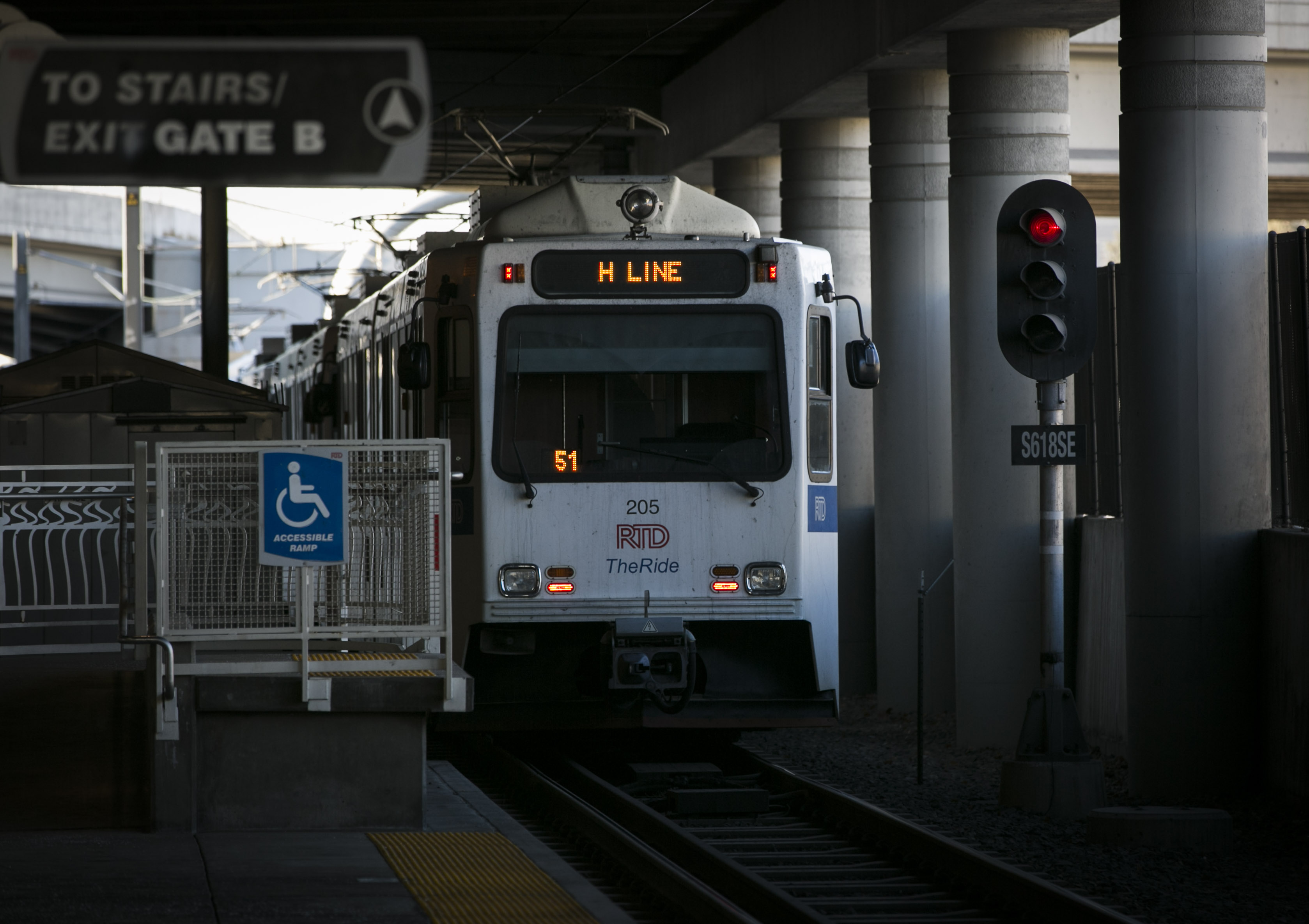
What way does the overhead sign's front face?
toward the camera

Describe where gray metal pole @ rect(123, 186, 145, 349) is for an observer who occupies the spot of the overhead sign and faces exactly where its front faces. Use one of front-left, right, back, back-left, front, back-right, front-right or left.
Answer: back

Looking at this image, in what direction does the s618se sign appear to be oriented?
toward the camera

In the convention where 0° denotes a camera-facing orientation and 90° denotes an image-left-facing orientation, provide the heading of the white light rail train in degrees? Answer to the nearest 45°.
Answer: approximately 0°

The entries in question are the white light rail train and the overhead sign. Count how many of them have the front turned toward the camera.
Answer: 2

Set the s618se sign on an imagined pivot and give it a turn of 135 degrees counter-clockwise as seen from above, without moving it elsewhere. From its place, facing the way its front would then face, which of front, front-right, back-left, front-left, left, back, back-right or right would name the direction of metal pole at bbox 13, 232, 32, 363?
left

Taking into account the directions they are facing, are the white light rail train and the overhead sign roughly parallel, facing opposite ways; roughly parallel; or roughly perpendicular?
roughly parallel

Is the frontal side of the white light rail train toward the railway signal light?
no

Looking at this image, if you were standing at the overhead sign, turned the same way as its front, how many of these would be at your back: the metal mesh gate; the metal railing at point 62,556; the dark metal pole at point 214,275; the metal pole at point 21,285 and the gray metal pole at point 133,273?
5

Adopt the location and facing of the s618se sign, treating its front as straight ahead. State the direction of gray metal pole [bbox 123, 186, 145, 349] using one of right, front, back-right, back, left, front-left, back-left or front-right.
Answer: back-right

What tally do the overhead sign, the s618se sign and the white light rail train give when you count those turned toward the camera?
3

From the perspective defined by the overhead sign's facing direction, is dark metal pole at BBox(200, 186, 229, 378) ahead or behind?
behind

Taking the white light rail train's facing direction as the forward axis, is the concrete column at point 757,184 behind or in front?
behind

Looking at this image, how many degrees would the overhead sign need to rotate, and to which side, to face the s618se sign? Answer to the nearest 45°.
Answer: approximately 135° to its left

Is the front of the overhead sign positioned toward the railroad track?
no

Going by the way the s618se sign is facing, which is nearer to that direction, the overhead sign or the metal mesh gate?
the overhead sign

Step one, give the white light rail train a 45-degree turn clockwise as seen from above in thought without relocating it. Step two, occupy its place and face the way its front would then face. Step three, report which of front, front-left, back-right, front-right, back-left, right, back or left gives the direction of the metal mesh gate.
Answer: front

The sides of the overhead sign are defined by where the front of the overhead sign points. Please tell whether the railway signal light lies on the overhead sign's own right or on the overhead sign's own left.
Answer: on the overhead sign's own left
